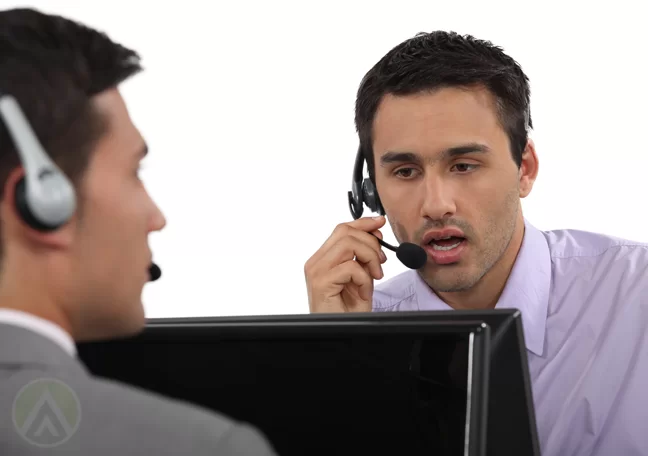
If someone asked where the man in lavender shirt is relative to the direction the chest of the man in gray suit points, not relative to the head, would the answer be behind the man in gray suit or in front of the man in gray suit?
in front

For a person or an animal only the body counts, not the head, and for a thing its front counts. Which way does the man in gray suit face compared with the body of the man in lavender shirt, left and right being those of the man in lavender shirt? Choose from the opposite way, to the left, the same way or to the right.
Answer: the opposite way

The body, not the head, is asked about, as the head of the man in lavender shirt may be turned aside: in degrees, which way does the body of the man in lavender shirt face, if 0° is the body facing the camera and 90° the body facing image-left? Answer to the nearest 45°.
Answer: approximately 45°

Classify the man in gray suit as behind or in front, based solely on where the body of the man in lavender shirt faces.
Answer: in front

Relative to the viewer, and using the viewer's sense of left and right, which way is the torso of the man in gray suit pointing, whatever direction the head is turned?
facing away from the viewer and to the right of the viewer
